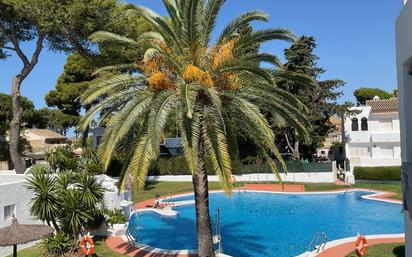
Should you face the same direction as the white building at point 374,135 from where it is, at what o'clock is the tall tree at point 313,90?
The tall tree is roughly at 2 o'clock from the white building.

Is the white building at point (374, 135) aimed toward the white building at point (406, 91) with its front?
yes

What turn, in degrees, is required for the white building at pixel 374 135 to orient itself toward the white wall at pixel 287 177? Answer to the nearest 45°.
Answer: approximately 45° to its right

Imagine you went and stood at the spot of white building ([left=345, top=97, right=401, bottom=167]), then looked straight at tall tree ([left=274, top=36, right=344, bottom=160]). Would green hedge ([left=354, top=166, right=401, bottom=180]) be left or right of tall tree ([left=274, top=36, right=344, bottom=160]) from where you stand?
left

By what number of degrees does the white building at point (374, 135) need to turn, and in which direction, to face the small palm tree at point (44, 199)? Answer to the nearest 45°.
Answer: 0° — it already faces it

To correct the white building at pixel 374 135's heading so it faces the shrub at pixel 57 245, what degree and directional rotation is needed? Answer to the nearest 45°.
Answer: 0° — it already faces it

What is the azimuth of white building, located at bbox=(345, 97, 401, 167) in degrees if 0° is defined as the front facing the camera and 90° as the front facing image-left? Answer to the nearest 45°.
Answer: approximately 0°
